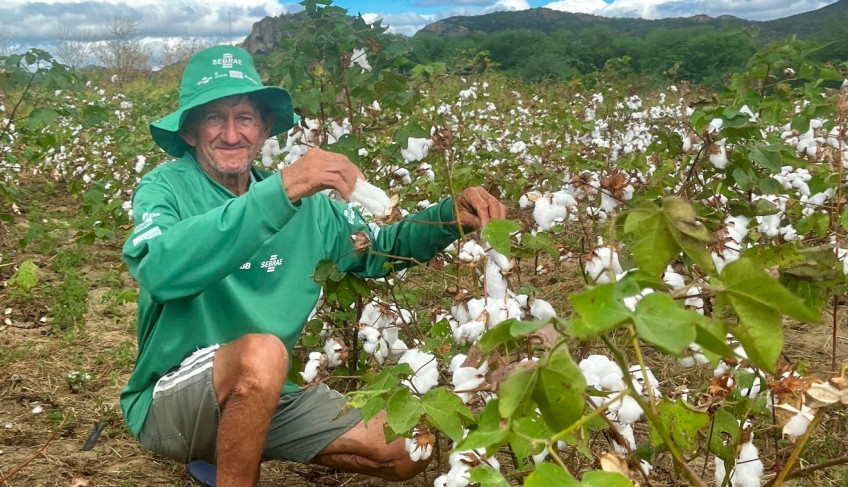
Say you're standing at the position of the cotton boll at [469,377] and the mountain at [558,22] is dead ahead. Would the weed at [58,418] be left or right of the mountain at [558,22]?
left

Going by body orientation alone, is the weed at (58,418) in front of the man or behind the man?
behind

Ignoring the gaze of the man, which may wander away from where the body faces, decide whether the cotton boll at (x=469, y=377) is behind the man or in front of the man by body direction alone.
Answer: in front

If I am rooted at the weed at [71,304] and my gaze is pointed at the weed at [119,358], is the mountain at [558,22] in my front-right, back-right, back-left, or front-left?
back-left

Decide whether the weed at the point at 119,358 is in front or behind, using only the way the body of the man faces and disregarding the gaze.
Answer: behind

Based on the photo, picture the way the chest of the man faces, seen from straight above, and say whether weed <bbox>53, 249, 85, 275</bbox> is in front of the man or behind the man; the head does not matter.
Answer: behind

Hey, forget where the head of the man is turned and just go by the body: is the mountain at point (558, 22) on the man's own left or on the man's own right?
on the man's own left

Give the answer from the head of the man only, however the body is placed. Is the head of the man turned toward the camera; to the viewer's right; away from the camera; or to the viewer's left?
toward the camera

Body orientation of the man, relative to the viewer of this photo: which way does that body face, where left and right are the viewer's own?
facing the viewer and to the right of the viewer

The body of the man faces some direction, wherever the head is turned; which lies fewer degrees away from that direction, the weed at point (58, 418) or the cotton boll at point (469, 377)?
the cotton boll
